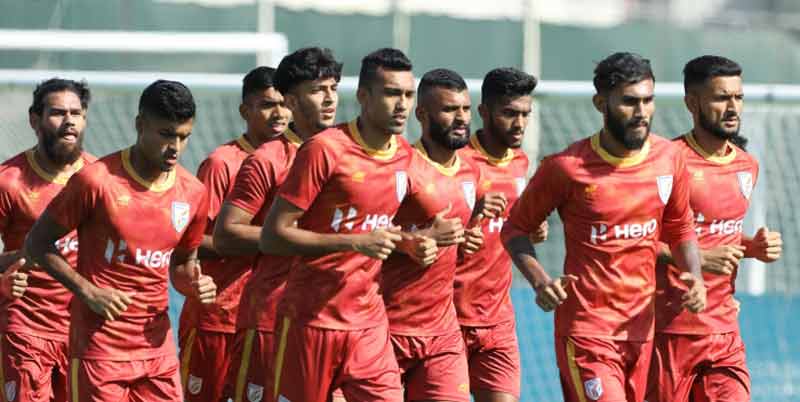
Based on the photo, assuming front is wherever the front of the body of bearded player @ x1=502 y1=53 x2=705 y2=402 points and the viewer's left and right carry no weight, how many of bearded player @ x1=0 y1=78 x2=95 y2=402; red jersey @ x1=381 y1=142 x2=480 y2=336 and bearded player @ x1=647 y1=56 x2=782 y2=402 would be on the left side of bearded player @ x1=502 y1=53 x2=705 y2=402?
1

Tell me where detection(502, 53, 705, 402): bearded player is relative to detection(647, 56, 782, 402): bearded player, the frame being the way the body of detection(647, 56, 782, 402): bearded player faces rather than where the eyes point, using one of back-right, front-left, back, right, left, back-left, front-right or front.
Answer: right

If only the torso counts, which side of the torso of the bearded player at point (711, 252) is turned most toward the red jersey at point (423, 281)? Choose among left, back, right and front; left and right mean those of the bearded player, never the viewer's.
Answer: right

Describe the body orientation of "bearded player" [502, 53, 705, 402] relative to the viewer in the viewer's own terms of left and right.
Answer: facing the viewer and to the right of the viewer

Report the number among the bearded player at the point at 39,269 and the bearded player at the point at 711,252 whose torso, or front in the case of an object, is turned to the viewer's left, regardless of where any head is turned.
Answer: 0

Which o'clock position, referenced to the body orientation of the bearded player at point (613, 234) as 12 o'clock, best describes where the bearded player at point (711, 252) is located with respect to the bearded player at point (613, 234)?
the bearded player at point (711, 252) is roughly at 9 o'clock from the bearded player at point (613, 234).

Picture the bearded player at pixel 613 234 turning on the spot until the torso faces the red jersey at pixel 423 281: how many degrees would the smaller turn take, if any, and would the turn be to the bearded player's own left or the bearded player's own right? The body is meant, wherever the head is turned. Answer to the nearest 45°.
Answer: approximately 135° to the bearded player's own right

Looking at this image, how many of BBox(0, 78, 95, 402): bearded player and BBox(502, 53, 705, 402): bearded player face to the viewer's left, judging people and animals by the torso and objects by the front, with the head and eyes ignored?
0

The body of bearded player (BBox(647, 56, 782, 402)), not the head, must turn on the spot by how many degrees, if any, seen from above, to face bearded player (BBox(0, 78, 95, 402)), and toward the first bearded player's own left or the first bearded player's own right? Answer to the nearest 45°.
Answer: approximately 135° to the first bearded player's own right
